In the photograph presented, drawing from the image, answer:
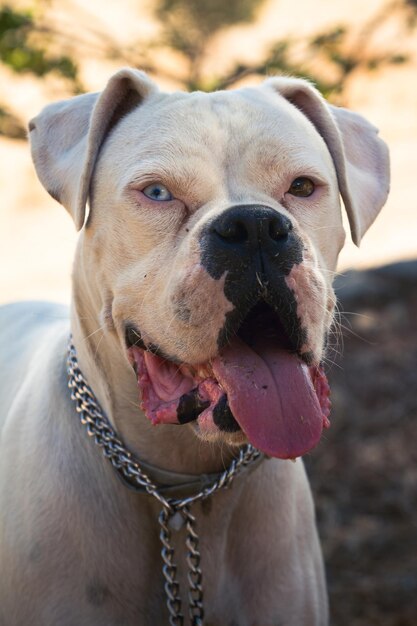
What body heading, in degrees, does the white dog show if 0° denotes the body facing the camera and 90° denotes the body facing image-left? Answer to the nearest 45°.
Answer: approximately 315°
